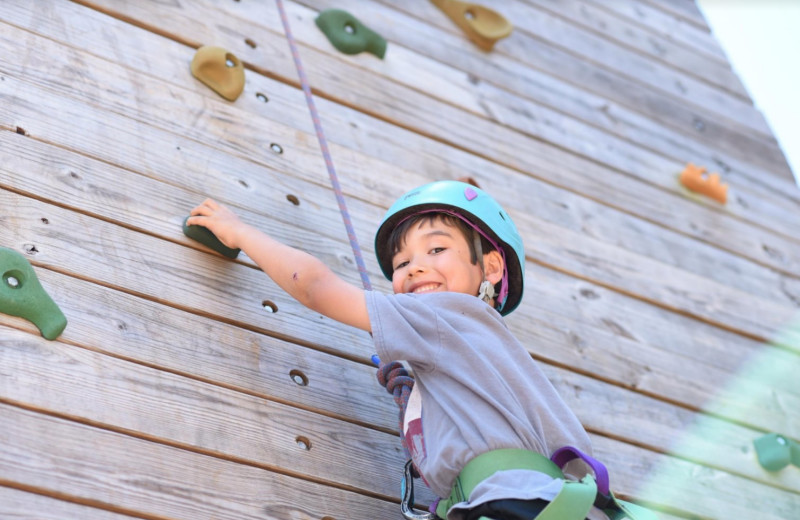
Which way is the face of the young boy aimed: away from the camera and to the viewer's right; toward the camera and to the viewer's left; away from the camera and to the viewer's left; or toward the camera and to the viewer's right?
toward the camera and to the viewer's left

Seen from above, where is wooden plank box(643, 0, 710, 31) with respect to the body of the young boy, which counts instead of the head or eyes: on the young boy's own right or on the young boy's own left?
on the young boy's own right
